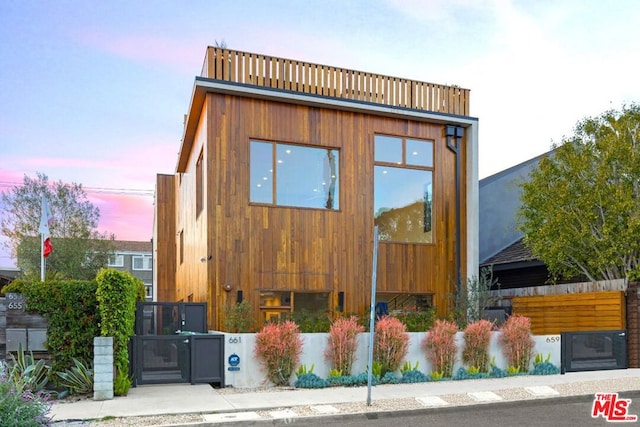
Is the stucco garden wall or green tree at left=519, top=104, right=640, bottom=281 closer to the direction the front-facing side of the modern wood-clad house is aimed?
the stucco garden wall

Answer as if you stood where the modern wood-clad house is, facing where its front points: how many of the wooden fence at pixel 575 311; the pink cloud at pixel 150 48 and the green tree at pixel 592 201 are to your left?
2

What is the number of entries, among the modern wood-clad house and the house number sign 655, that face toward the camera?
2

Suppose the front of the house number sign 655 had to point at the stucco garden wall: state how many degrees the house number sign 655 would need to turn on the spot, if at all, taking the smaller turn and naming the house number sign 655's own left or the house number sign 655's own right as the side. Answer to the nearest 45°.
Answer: approximately 90° to the house number sign 655's own left

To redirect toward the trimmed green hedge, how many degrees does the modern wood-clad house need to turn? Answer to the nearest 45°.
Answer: approximately 45° to its right

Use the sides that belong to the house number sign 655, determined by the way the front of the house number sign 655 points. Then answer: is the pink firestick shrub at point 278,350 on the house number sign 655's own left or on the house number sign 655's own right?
on the house number sign 655's own left

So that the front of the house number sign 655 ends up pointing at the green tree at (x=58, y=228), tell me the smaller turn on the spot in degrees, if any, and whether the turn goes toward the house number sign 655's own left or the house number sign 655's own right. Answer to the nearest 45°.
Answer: approximately 180°

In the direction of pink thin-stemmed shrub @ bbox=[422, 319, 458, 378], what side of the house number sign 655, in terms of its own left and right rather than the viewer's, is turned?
left

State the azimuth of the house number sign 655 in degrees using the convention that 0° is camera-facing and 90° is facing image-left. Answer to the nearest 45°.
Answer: approximately 0°
